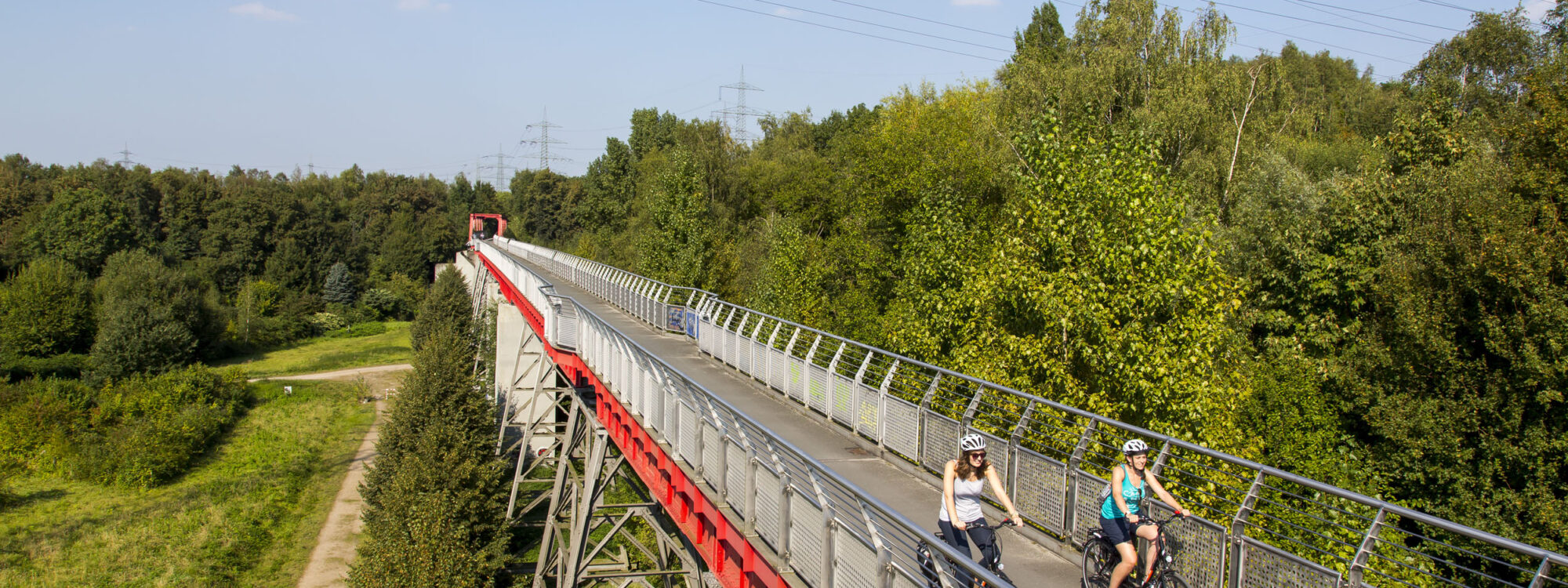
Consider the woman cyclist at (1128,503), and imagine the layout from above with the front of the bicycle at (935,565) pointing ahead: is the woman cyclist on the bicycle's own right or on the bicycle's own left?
on the bicycle's own left

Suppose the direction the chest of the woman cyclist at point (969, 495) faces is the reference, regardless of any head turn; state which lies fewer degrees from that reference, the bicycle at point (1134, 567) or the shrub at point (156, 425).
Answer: the bicycle

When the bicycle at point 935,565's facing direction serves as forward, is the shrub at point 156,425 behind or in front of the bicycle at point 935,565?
behind

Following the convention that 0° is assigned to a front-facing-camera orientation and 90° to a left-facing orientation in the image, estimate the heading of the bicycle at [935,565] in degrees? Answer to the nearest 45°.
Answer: approximately 315°

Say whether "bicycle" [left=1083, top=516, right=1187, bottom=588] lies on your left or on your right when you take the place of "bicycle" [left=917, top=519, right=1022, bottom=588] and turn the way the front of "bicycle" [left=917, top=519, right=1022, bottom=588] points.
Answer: on your left

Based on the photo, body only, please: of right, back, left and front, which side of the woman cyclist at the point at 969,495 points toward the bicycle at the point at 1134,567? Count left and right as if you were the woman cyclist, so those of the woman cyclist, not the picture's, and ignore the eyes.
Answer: left

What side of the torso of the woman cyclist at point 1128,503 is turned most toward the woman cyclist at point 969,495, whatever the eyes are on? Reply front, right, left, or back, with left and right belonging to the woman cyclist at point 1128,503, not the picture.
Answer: right
